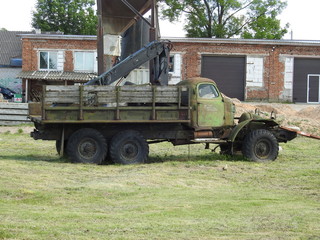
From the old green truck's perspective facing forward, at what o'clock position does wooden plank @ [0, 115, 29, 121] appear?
The wooden plank is roughly at 8 o'clock from the old green truck.

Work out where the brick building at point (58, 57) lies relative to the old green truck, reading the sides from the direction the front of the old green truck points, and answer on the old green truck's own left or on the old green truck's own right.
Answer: on the old green truck's own left

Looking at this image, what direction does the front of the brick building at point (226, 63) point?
toward the camera

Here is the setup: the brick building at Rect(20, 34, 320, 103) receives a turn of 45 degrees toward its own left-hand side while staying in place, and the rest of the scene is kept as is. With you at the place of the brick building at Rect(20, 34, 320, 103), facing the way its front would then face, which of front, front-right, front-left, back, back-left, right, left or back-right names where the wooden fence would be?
right

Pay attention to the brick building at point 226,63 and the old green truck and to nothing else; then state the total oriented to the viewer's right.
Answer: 1

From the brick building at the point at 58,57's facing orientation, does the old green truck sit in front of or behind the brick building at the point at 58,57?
in front

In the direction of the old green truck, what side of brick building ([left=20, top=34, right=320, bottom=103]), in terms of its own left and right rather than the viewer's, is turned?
front

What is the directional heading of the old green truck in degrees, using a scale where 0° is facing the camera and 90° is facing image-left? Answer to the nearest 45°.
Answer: approximately 270°

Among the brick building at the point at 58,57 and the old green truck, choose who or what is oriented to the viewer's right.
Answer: the old green truck

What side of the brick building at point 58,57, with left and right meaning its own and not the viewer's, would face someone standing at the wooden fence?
front

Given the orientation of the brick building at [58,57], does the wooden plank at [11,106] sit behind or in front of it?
in front

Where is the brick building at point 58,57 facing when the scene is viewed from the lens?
facing the viewer

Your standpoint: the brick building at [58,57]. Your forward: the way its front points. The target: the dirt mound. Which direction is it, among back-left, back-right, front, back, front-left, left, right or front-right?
front-left

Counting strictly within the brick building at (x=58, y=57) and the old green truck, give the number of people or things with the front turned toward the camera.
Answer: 1

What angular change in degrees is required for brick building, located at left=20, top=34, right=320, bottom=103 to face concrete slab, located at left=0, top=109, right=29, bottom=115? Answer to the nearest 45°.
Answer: approximately 45° to its right

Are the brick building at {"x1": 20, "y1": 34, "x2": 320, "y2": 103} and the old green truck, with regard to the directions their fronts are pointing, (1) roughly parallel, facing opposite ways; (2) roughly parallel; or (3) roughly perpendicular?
roughly perpendicular
